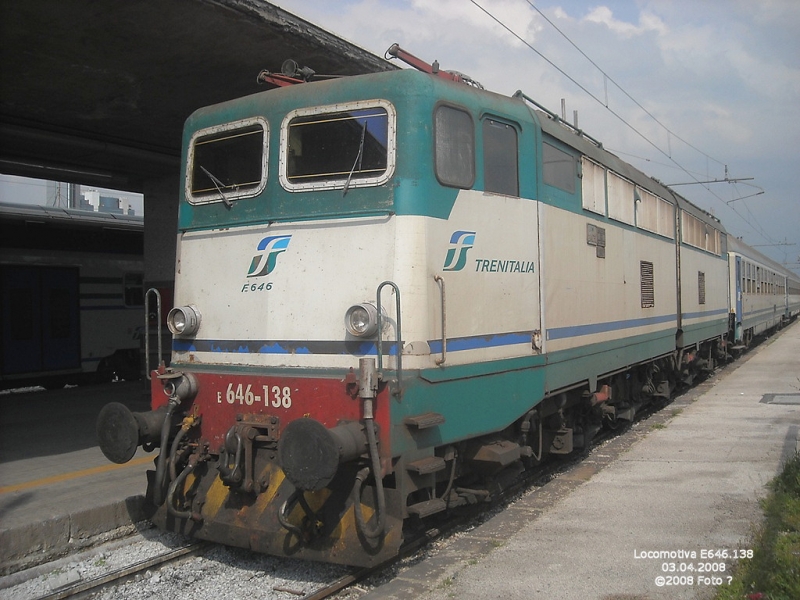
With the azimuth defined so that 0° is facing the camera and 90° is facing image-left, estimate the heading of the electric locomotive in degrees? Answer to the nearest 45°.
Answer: approximately 45°

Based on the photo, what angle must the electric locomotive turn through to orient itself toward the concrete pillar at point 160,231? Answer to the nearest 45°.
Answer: approximately 90° to its right

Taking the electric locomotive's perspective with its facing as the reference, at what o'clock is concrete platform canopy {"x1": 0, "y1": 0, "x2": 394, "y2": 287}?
The concrete platform canopy is roughly at 3 o'clock from the electric locomotive.
